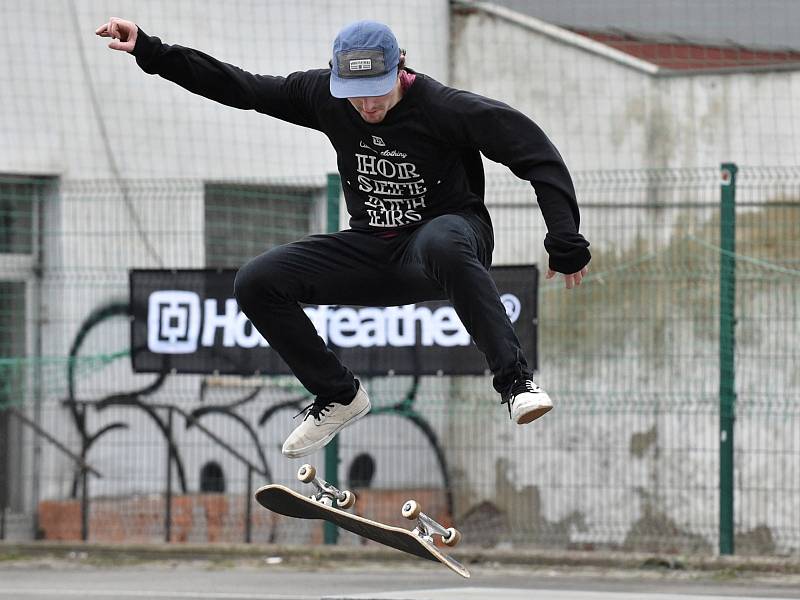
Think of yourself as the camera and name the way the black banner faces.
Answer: facing the viewer

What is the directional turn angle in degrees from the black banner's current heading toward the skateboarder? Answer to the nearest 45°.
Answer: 0° — it already faces them

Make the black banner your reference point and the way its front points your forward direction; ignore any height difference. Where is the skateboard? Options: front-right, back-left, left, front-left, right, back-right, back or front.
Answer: front
